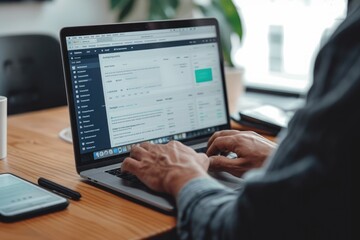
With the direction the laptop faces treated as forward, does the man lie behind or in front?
in front

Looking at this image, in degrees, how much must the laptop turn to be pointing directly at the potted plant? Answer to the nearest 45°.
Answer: approximately 135° to its left

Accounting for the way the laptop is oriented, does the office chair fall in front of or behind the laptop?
behind

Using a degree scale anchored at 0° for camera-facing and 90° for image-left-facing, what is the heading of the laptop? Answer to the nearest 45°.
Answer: approximately 315°
